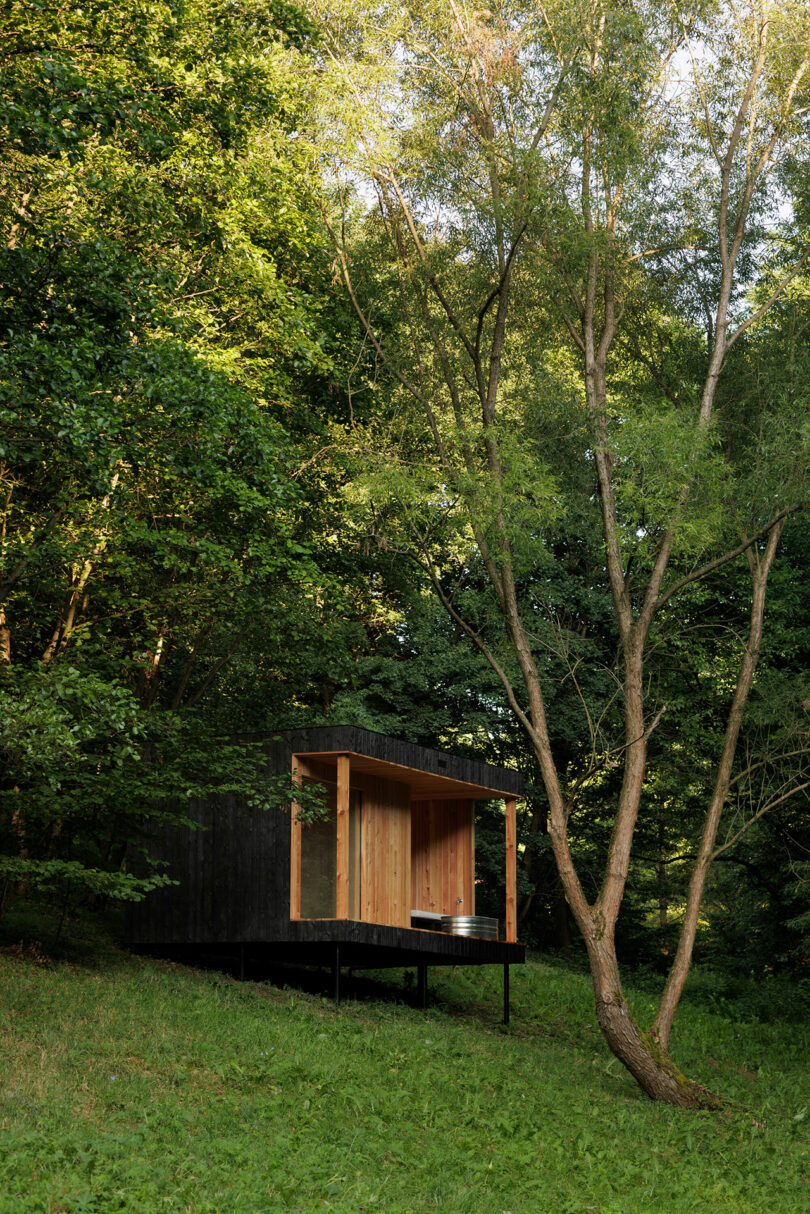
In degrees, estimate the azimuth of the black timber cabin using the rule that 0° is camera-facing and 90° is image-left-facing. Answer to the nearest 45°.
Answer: approximately 315°
